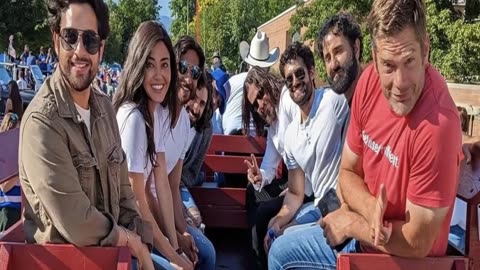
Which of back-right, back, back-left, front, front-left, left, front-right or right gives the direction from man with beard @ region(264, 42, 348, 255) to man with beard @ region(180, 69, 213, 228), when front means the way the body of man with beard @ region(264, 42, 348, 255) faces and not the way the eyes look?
right

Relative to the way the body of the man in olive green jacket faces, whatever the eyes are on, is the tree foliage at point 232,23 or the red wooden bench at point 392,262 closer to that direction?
the red wooden bench

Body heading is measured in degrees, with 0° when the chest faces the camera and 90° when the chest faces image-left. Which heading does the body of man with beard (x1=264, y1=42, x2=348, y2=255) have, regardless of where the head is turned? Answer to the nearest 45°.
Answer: approximately 45°

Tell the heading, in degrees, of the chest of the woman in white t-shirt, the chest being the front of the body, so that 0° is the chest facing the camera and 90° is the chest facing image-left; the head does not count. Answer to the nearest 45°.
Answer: approximately 315°

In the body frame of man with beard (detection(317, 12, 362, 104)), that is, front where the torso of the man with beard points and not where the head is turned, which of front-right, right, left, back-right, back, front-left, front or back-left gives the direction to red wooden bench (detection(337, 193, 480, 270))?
front-left

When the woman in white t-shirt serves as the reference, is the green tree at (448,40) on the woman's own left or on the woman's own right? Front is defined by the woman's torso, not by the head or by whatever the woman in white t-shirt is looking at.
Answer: on the woman's own left

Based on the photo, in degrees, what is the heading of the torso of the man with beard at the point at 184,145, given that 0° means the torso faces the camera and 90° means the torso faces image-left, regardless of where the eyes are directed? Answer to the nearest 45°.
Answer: approximately 315°

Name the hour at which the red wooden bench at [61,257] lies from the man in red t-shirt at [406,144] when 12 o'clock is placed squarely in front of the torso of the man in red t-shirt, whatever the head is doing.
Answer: The red wooden bench is roughly at 1 o'clock from the man in red t-shirt.
